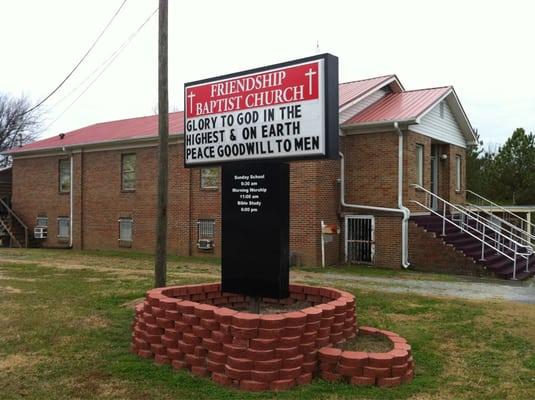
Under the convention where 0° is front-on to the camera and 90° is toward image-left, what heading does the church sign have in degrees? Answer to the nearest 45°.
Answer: approximately 45°

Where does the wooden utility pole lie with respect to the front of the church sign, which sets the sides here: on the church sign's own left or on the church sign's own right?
on the church sign's own right

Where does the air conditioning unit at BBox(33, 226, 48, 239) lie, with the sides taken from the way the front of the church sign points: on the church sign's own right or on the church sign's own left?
on the church sign's own right

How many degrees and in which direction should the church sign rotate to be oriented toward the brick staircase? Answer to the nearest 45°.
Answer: approximately 180°

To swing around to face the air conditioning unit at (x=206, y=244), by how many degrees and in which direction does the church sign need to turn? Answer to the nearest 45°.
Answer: approximately 135° to its right
